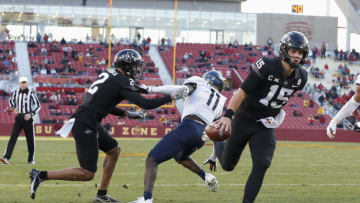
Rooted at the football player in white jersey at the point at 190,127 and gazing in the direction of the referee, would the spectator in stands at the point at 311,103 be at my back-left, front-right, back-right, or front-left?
front-right

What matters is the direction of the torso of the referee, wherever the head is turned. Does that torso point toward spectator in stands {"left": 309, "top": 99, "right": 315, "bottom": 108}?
no

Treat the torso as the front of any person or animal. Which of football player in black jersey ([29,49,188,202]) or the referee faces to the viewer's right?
the football player in black jersey

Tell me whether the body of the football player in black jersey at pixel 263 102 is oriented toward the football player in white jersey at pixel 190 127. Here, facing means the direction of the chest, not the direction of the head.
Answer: no

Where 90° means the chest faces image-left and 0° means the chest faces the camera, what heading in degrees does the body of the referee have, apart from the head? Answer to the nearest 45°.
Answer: approximately 0°

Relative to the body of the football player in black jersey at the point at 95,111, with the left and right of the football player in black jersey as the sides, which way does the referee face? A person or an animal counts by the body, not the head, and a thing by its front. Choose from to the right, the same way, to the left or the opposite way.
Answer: to the right

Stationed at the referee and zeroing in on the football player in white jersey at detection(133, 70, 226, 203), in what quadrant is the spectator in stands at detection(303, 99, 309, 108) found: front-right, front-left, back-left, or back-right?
back-left

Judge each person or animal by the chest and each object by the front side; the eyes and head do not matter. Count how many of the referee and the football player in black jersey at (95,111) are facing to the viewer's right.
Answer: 1

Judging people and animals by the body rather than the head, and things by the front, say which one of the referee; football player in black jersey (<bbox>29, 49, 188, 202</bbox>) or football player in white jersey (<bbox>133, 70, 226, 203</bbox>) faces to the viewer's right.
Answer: the football player in black jersey

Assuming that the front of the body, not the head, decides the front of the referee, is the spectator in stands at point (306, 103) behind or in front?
behind

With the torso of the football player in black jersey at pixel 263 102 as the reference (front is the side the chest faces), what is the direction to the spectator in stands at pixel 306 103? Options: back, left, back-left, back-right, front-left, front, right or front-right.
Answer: back-left

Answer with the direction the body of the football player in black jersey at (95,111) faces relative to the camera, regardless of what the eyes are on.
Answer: to the viewer's right

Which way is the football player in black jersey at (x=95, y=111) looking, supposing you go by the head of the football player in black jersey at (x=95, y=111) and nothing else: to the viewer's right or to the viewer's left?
to the viewer's right

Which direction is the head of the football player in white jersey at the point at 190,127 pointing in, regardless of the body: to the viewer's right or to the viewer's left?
to the viewer's right

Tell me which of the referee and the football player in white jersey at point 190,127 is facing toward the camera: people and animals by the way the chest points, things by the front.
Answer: the referee

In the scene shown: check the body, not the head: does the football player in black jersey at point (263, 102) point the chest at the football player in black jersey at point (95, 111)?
no
